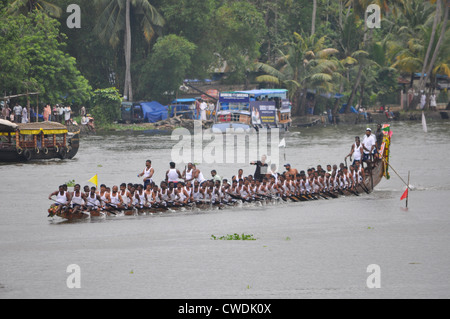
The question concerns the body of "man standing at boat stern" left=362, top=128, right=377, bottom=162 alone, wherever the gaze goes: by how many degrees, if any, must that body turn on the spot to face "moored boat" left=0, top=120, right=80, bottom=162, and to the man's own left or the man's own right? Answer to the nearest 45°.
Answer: approximately 45° to the man's own right

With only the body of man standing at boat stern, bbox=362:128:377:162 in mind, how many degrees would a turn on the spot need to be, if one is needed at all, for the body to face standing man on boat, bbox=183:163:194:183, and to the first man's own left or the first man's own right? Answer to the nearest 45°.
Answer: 0° — they already face them

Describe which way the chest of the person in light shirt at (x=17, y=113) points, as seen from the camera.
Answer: toward the camera

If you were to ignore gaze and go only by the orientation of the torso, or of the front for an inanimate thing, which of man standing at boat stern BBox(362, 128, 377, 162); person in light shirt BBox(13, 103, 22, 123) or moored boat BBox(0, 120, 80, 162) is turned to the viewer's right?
the moored boat

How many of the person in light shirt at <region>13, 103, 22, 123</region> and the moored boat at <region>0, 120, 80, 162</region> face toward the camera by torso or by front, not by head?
1

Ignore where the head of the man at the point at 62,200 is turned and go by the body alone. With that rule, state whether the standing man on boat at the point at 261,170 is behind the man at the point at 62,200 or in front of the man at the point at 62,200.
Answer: behind

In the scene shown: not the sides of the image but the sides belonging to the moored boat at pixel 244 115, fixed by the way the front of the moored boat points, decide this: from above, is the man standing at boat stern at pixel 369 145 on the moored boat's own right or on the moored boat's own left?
on the moored boat's own left

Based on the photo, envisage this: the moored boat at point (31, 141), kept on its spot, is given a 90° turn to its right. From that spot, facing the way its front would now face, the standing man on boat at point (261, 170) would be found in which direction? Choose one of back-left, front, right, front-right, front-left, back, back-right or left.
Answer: front-left

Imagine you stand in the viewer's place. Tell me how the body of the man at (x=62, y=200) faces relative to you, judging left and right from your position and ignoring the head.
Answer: facing the viewer and to the left of the viewer

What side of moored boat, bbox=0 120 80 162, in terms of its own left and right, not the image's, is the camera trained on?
right
